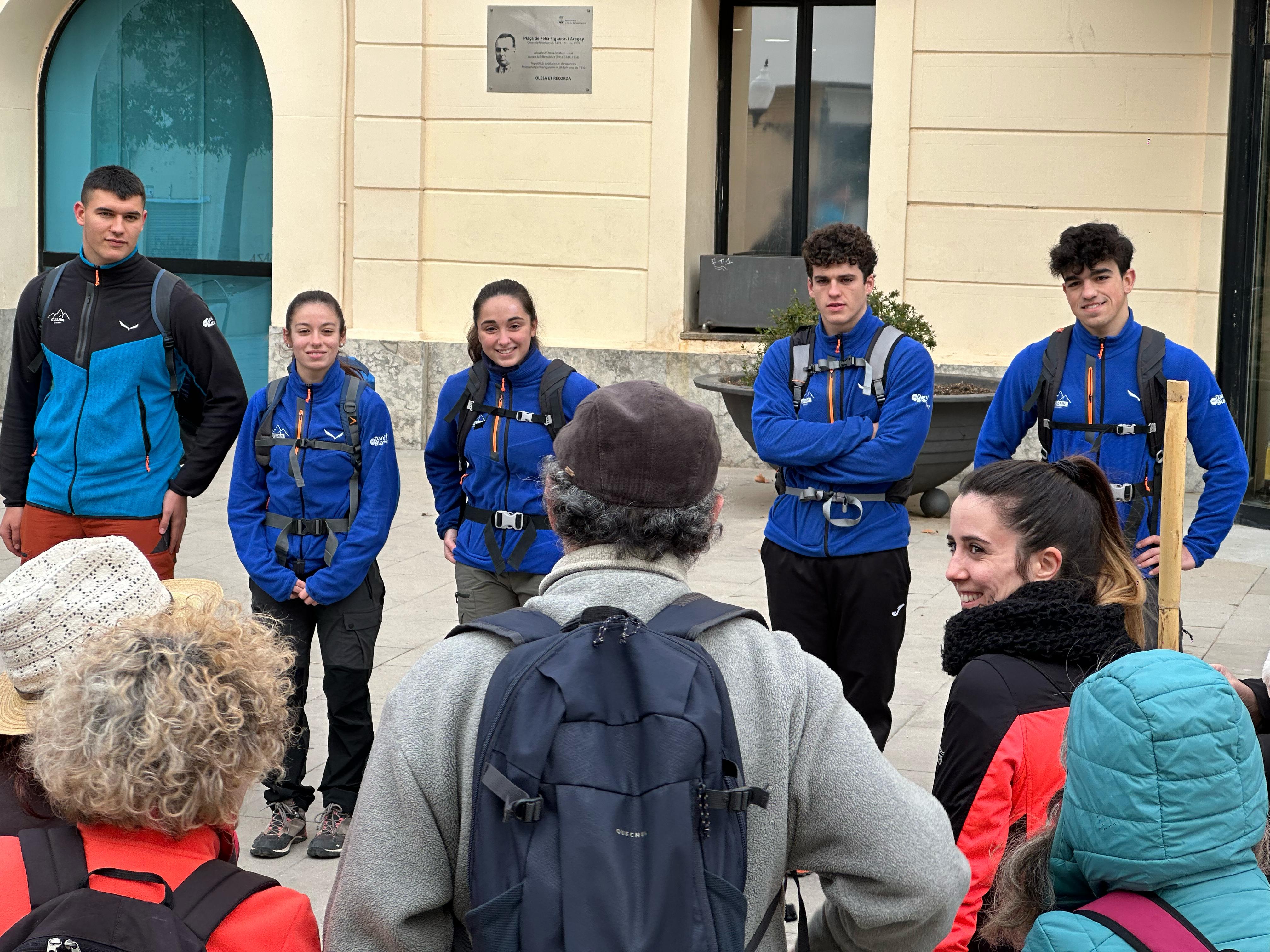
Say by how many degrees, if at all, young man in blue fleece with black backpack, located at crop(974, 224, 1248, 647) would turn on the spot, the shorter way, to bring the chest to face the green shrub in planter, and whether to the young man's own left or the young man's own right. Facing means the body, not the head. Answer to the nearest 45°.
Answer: approximately 180°

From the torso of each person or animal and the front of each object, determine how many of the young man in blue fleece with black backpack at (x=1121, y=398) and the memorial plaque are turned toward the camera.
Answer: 2

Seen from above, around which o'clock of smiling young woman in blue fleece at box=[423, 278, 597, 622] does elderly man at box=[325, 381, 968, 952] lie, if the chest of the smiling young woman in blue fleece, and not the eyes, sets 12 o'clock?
The elderly man is roughly at 12 o'clock from the smiling young woman in blue fleece.

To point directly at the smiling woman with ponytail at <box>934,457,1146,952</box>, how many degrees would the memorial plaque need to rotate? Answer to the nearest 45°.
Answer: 0° — it already faces them

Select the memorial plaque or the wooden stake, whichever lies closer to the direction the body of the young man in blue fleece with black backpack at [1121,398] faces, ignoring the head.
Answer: the wooden stake

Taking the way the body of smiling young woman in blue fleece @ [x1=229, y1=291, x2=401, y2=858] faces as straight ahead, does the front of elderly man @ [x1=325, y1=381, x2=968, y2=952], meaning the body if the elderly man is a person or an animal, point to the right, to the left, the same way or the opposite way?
the opposite way

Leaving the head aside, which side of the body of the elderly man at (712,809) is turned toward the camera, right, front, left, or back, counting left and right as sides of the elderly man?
back
